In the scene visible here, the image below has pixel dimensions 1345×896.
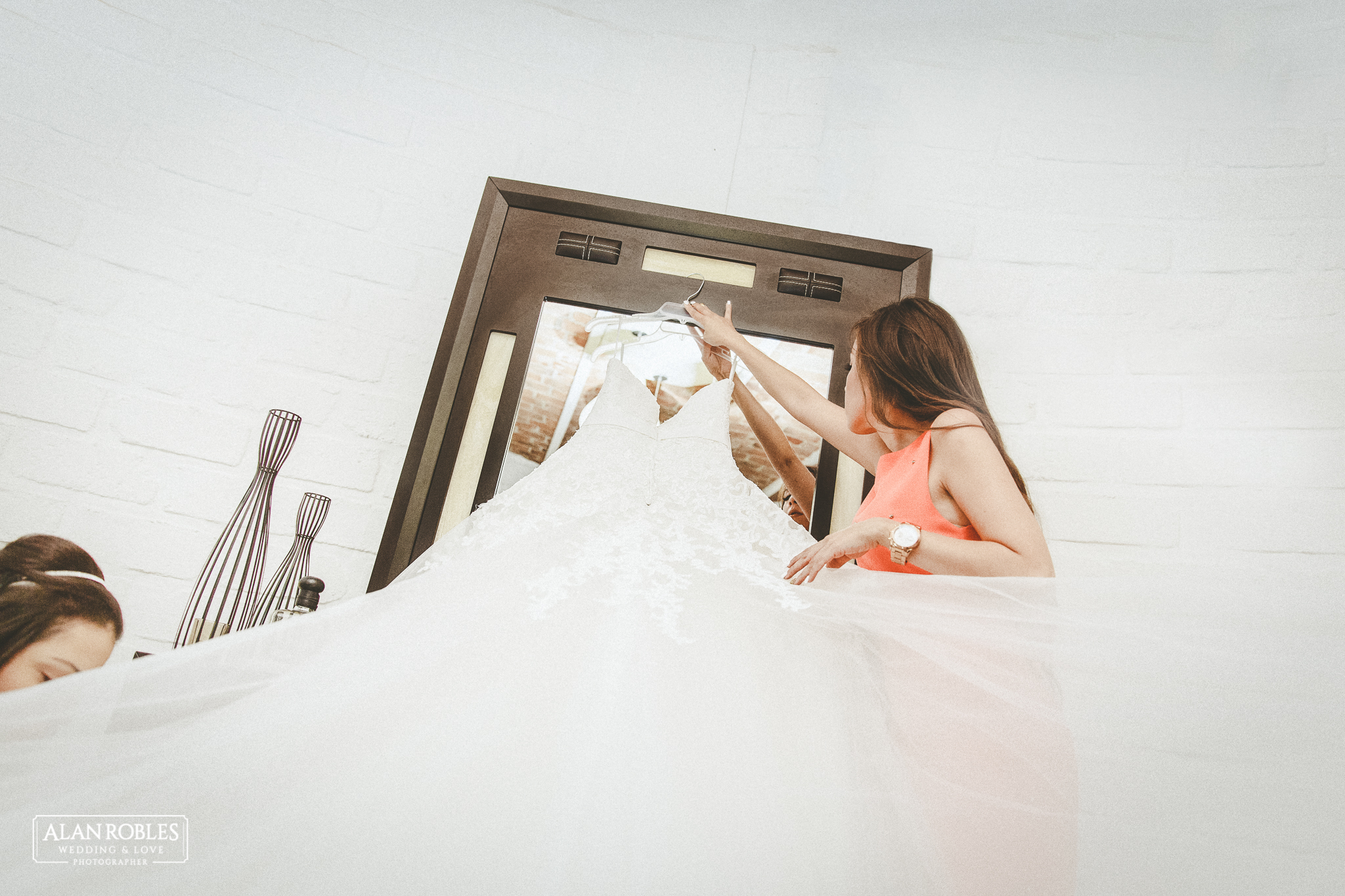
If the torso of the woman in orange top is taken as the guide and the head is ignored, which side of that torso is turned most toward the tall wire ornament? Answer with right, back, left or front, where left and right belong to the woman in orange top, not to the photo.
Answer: front

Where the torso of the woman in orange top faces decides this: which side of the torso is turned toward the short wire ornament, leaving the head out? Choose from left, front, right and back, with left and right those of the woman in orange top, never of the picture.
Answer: front

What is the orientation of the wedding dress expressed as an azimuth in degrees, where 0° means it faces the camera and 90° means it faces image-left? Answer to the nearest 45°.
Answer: approximately 0°

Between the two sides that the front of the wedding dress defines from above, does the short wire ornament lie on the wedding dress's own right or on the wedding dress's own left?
on the wedding dress's own right

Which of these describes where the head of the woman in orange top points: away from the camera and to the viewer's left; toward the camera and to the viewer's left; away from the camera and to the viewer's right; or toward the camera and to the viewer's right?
away from the camera and to the viewer's left

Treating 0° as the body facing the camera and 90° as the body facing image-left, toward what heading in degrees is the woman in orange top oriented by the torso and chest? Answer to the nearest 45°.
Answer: approximately 90°

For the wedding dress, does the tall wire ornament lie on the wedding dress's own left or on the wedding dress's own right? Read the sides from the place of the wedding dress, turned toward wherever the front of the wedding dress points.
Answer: on the wedding dress's own right
